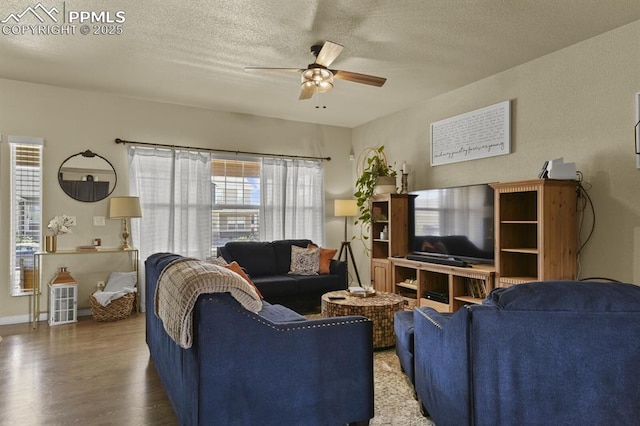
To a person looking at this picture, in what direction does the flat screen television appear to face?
facing the viewer and to the left of the viewer

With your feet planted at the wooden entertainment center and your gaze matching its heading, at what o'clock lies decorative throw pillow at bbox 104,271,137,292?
The decorative throw pillow is roughly at 1 o'clock from the wooden entertainment center.

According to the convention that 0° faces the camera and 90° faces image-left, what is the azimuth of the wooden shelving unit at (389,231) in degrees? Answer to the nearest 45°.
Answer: approximately 45°

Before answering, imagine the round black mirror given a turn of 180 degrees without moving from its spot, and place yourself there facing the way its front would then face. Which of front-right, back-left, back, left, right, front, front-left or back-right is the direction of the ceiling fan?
back-right

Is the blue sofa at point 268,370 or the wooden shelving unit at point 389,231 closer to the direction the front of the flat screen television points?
the blue sofa

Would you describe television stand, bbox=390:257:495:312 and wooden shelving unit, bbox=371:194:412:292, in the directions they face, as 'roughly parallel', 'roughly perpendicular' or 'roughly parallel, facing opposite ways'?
roughly parallel

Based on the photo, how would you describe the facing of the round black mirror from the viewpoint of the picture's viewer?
facing the viewer

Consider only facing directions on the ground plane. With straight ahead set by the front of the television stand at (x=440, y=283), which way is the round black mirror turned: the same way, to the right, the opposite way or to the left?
to the left

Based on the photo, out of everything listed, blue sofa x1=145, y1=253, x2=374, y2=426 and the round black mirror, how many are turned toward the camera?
1

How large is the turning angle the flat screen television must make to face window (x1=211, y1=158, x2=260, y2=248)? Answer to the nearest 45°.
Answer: approximately 45° to its right

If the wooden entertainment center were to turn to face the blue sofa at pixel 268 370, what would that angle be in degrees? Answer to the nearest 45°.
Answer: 0° — it already faces it

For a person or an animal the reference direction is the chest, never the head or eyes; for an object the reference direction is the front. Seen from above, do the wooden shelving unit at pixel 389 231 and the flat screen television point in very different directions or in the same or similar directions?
same or similar directions

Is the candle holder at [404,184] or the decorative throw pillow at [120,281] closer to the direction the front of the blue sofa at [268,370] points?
the candle holder

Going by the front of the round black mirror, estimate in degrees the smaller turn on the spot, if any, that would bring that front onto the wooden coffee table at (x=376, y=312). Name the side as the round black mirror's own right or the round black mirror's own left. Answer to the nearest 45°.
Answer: approximately 45° to the round black mirror's own left

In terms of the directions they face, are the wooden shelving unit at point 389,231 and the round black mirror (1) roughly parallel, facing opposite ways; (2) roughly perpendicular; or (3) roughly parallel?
roughly perpendicular
